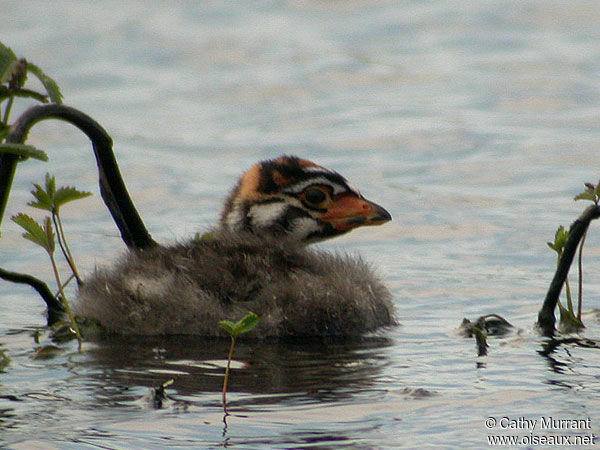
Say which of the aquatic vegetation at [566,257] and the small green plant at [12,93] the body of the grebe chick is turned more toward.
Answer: the aquatic vegetation

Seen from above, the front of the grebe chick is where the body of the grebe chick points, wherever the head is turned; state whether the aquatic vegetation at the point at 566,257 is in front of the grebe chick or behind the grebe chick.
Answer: in front

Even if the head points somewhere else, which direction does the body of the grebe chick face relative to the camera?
to the viewer's right

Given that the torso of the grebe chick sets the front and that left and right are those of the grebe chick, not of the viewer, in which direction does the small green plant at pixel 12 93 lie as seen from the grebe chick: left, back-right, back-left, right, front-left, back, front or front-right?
back-right
